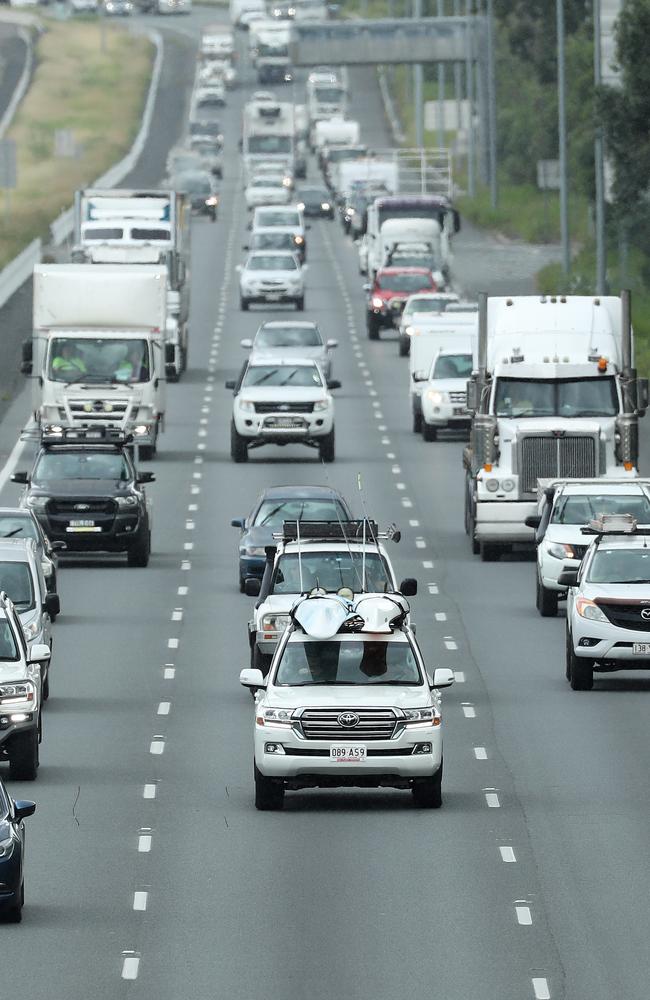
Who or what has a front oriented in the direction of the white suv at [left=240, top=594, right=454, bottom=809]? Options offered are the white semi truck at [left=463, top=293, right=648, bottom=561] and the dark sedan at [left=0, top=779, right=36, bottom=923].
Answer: the white semi truck

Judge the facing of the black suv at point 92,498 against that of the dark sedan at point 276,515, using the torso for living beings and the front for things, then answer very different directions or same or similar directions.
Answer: same or similar directions

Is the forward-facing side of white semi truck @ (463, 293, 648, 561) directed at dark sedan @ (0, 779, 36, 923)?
yes

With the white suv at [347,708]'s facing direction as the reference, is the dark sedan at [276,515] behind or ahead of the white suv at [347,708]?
behind

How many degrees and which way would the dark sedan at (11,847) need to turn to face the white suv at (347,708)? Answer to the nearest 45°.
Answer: approximately 135° to its left

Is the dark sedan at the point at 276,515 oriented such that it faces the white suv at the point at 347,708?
yes

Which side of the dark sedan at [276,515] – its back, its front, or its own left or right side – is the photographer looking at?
front

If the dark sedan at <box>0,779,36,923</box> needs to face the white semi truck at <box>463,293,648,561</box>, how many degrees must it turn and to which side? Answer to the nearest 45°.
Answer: approximately 180°

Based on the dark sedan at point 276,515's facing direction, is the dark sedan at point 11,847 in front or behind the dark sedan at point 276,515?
in front

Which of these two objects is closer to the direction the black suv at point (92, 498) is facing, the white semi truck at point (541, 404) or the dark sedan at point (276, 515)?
the dark sedan

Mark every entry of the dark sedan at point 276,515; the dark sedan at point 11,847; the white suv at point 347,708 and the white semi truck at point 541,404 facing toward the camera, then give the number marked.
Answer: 4

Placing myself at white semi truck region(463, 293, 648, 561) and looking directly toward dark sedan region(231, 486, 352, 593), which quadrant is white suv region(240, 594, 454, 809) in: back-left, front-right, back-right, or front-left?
front-left

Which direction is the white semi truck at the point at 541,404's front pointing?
toward the camera

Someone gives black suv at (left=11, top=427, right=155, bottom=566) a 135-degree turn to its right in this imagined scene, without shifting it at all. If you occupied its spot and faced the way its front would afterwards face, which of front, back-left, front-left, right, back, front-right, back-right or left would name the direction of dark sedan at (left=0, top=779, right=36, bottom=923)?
back-left

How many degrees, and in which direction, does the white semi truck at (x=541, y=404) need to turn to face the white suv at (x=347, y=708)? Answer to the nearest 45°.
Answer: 0° — it already faces it
